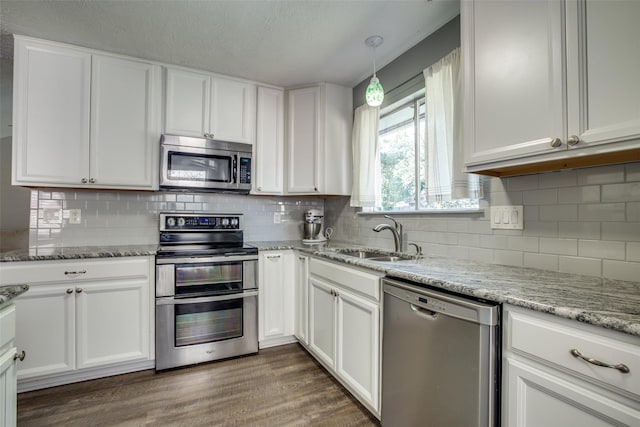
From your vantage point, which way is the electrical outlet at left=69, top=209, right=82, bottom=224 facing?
toward the camera

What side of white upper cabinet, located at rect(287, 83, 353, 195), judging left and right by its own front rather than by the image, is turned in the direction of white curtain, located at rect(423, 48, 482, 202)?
left

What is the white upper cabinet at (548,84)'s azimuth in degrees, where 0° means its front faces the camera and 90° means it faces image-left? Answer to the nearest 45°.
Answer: approximately 45°

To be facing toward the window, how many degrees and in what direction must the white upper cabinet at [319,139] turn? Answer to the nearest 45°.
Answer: approximately 90° to its left

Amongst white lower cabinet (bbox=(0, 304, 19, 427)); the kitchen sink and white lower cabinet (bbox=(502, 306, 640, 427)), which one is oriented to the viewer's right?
white lower cabinet (bbox=(0, 304, 19, 427))

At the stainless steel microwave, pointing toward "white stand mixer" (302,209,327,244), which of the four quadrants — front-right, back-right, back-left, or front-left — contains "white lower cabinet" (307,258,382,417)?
front-right

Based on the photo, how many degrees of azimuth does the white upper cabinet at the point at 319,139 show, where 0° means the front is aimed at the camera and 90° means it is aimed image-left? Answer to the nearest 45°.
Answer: approximately 45°

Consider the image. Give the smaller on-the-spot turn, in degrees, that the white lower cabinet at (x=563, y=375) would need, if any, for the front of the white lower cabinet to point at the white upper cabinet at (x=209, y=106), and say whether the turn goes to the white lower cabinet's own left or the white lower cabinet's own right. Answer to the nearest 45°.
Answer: approximately 45° to the white lower cabinet's own right

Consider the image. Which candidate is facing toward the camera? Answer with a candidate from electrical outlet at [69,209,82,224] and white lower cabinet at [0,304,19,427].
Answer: the electrical outlet

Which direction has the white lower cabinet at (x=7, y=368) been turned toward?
to the viewer's right

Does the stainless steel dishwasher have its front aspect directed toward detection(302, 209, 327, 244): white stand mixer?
no

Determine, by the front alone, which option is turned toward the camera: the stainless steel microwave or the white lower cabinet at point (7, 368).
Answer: the stainless steel microwave

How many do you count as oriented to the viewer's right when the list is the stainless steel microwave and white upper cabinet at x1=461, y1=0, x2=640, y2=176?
0

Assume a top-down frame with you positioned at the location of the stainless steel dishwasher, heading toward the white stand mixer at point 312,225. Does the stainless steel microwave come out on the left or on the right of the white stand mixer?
left

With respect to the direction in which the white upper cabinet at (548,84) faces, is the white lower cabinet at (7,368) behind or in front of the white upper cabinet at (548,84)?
in front

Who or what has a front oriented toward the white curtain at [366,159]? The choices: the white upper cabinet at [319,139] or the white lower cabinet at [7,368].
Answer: the white lower cabinet

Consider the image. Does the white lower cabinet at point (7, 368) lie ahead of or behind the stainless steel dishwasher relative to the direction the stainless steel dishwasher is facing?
ahead
